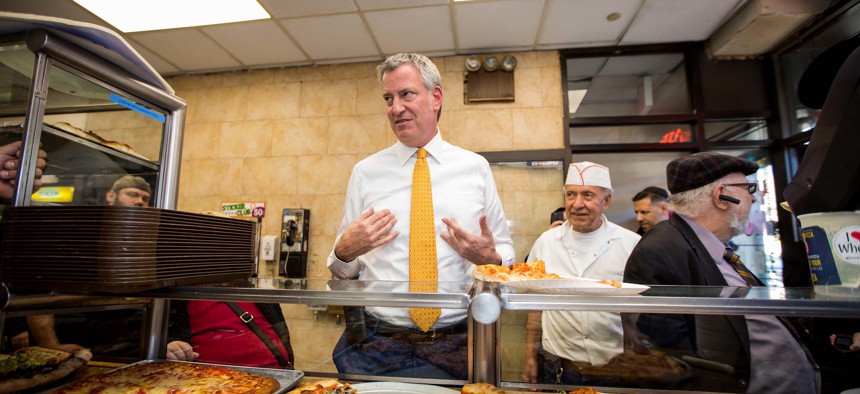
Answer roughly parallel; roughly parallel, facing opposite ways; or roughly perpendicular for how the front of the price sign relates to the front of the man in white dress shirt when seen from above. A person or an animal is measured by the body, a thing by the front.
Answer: roughly parallel

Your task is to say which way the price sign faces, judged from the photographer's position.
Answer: facing the viewer

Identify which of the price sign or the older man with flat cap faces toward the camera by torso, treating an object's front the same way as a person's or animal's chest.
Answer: the price sign

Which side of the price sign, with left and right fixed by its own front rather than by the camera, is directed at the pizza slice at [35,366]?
front

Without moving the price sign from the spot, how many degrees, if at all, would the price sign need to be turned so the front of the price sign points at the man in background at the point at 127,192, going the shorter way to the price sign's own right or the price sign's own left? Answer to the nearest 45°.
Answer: approximately 45° to the price sign's own right

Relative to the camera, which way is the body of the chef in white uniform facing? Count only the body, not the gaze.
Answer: toward the camera

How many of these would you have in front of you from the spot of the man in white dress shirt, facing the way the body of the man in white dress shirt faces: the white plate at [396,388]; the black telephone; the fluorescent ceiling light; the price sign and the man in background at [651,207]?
1

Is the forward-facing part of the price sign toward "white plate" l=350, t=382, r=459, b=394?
yes

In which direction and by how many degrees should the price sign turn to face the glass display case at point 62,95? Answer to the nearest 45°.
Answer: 0° — it already faces it

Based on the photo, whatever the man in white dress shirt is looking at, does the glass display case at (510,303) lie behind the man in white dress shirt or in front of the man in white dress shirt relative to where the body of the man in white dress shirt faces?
in front

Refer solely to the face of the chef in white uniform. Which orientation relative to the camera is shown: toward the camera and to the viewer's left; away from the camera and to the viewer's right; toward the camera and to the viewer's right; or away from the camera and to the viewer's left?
toward the camera and to the viewer's left

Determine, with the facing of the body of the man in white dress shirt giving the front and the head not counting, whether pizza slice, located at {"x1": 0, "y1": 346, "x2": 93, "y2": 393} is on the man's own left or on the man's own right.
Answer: on the man's own right

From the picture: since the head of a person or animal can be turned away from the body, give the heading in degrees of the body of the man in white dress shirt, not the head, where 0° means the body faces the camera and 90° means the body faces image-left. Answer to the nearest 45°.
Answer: approximately 0°
